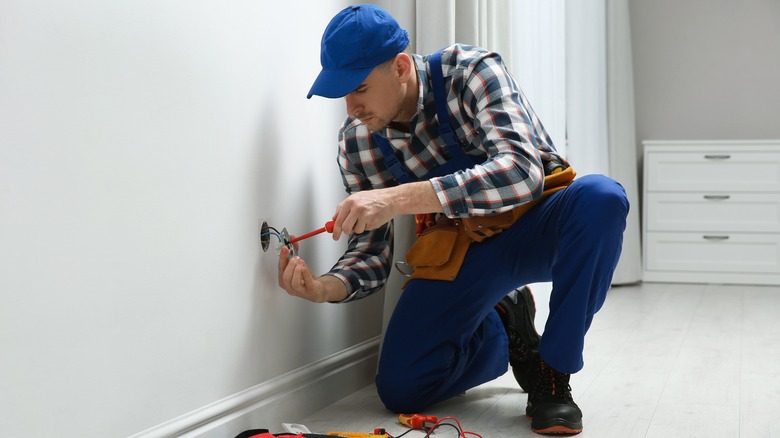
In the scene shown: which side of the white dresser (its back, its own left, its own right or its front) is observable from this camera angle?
front

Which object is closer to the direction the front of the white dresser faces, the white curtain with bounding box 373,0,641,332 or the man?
the man

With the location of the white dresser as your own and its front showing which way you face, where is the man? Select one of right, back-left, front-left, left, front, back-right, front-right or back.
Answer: front

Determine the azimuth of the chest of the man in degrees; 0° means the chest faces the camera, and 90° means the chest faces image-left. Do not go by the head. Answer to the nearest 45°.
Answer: approximately 45°

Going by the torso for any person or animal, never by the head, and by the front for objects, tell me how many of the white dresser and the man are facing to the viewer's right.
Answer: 0

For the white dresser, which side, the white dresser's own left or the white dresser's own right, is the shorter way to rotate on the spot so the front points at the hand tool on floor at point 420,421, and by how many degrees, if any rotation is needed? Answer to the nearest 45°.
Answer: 0° — it already faces it
